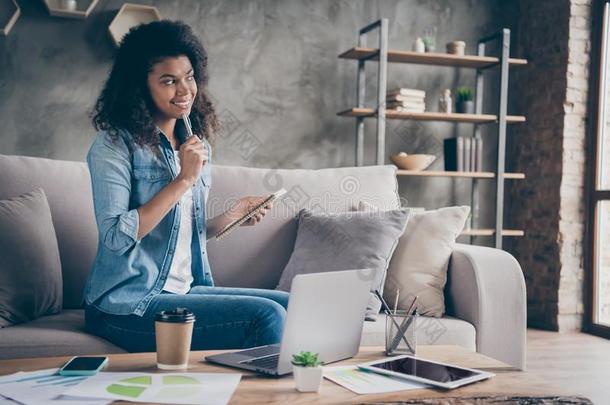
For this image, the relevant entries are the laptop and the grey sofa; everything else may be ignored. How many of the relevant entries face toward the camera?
1

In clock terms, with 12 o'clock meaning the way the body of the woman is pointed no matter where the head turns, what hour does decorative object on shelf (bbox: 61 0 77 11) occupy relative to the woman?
The decorative object on shelf is roughly at 7 o'clock from the woman.

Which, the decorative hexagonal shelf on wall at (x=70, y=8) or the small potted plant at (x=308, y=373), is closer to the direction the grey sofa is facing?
the small potted plant

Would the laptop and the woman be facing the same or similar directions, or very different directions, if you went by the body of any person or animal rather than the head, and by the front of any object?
very different directions

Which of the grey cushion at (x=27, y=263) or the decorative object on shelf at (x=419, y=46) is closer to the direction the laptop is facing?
the grey cushion

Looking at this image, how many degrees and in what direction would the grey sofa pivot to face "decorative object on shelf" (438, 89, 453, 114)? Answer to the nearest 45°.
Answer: approximately 135° to its left

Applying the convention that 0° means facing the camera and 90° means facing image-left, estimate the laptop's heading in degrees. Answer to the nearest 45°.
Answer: approximately 135°

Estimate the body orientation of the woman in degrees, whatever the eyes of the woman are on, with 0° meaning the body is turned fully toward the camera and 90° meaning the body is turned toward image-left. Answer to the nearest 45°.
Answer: approximately 315°
